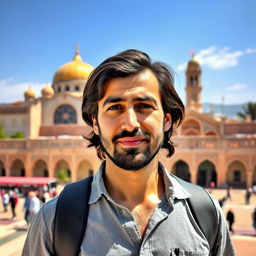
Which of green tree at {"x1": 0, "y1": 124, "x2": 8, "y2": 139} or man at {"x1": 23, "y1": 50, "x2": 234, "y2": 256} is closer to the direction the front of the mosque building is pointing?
the man

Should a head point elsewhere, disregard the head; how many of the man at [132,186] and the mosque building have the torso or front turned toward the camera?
2

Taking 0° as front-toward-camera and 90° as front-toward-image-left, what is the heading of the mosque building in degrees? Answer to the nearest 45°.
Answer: approximately 0°

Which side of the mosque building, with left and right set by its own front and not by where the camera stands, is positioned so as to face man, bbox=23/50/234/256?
front

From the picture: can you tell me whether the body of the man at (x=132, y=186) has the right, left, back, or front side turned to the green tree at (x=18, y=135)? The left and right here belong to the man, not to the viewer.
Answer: back

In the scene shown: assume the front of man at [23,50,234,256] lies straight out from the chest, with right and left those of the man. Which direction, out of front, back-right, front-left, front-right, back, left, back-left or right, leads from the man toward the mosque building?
back

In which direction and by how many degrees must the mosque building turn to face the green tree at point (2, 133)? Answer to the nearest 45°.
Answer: approximately 135° to its right

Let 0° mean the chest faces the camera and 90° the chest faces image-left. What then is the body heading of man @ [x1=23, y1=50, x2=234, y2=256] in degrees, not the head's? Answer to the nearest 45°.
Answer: approximately 0°

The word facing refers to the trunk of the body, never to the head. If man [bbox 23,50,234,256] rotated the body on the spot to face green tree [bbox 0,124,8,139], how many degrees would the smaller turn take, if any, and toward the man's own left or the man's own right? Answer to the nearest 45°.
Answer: approximately 135° to the man's own right
